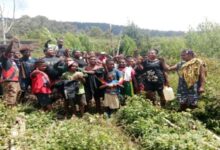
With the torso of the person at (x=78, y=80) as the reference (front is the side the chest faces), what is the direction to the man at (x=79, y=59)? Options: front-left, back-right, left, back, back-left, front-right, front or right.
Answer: back

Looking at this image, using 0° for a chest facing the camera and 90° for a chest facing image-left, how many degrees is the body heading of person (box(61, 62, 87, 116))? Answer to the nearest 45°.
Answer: approximately 0°

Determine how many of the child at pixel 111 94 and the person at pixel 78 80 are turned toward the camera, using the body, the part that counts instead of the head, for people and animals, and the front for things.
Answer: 2

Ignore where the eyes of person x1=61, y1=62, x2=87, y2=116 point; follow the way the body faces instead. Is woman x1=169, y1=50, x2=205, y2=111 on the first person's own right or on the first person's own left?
on the first person's own left

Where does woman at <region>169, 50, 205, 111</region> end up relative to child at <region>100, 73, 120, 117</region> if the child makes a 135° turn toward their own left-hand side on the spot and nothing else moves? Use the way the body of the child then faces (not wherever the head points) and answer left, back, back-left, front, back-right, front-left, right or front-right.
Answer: front-right

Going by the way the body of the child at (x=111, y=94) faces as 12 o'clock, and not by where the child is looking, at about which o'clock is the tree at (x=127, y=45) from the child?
The tree is roughly at 6 o'clock from the child.

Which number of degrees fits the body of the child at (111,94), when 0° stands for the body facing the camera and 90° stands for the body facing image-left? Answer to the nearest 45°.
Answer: approximately 0°

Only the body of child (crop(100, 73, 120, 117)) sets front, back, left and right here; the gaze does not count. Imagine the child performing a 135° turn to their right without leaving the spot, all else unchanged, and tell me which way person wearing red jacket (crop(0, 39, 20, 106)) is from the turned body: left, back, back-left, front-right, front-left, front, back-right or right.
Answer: front-left
